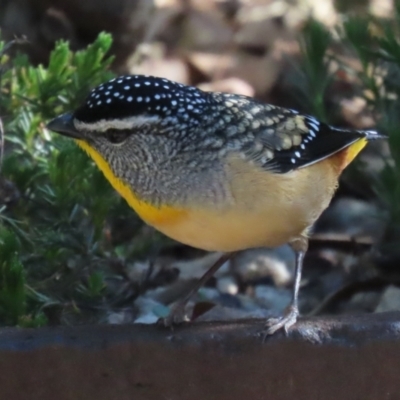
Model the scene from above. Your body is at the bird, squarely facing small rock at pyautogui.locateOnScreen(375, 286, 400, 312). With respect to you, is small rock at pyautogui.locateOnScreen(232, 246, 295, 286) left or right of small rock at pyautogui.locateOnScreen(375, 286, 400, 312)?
left

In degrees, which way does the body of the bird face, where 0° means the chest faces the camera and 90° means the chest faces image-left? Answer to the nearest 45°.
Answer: approximately 90°

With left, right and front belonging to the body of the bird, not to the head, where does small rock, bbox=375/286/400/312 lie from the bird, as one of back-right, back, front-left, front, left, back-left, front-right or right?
back-right

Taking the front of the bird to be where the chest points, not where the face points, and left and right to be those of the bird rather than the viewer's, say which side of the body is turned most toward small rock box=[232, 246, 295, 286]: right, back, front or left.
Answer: right
